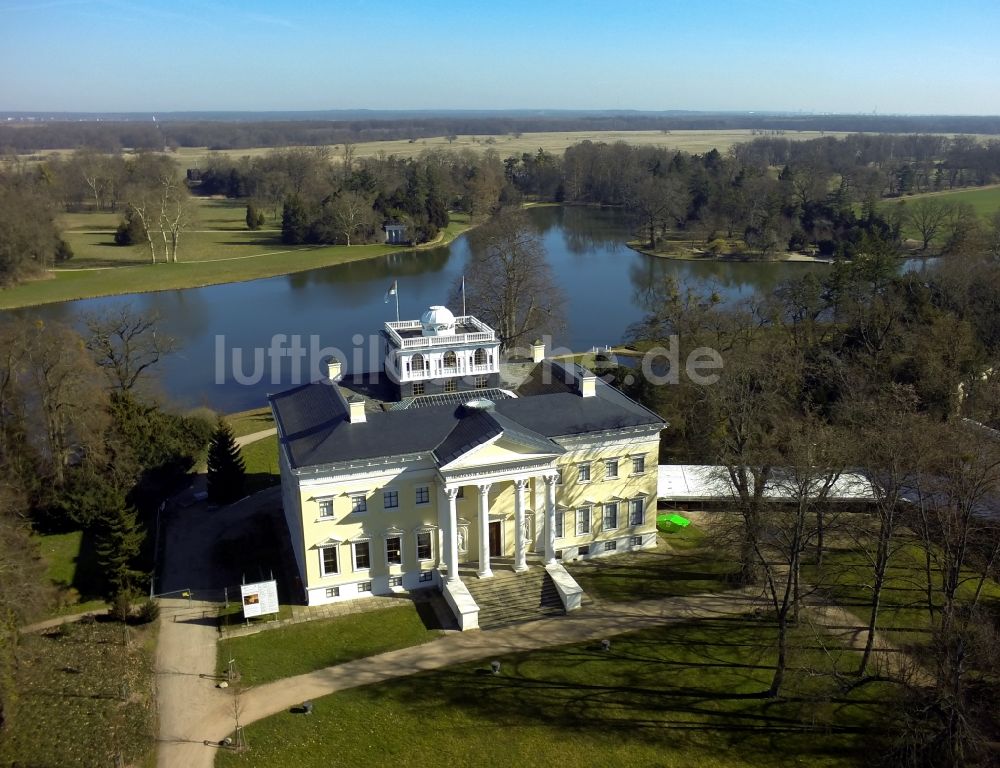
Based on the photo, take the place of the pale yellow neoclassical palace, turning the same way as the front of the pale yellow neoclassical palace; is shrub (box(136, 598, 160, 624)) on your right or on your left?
on your right

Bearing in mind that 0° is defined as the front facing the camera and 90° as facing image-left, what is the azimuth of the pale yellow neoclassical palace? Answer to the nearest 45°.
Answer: approximately 0°

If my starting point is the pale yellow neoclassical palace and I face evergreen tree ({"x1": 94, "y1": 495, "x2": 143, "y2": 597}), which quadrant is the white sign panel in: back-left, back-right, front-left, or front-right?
front-left

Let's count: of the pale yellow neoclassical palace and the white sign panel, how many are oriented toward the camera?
2

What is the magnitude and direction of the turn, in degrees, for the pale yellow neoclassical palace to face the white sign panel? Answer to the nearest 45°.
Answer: approximately 45° to its right

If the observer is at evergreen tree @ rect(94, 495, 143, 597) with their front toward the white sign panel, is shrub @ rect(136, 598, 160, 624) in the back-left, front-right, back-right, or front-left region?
front-right

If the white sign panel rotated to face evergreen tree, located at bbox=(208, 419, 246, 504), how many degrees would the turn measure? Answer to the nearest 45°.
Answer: approximately 180°

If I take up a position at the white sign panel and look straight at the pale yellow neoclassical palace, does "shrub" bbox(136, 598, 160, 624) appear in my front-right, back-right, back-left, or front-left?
back-left

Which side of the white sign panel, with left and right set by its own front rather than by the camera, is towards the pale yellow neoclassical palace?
left

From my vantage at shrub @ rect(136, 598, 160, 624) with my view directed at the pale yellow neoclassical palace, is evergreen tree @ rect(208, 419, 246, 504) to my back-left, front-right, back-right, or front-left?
front-left

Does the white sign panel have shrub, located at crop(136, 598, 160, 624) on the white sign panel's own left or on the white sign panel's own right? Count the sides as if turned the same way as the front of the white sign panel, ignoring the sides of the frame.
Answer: on the white sign panel's own right

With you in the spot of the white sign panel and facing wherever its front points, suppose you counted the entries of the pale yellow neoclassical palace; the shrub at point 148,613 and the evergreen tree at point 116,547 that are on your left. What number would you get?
1

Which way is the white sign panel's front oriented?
toward the camera

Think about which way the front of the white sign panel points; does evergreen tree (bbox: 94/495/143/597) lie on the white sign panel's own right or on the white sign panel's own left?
on the white sign panel's own right
